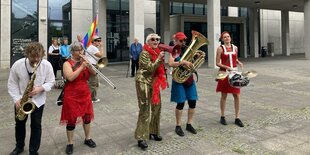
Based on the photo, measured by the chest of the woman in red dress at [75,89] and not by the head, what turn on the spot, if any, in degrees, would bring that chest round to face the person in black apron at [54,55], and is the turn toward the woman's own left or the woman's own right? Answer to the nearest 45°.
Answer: approximately 135° to the woman's own left

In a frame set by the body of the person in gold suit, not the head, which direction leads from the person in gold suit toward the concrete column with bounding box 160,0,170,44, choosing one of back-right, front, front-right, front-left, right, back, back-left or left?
back-left

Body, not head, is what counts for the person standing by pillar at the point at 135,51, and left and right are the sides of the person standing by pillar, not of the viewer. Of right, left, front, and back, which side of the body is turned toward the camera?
front

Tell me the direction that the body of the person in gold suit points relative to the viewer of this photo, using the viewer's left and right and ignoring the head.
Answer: facing the viewer and to the right of the viewer

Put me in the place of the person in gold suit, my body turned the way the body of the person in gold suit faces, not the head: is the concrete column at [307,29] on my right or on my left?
on my left

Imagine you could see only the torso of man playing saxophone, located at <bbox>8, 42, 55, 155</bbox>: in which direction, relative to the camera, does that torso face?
toward the camera

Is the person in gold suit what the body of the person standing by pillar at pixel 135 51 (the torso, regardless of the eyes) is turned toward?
yes
